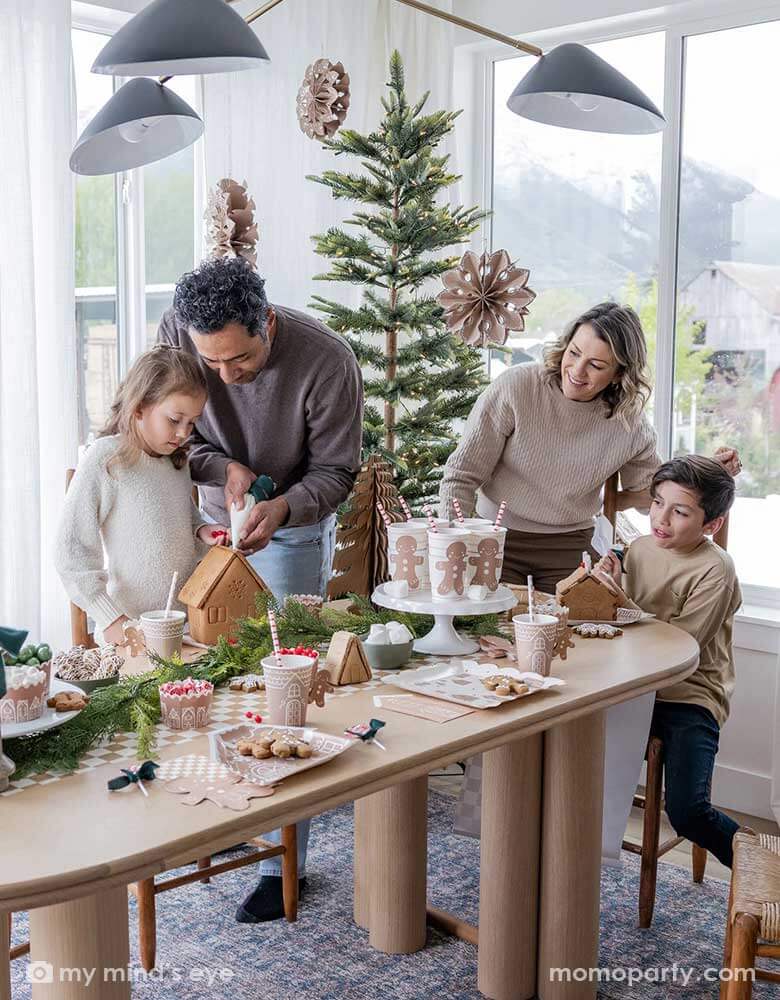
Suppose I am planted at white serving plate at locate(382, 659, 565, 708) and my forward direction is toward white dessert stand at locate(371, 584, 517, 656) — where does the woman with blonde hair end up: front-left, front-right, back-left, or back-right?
front-right

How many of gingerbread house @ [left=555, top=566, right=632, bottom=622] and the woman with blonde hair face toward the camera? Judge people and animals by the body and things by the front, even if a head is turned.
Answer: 2

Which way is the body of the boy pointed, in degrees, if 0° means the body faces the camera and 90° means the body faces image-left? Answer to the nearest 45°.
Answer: approximately 45°

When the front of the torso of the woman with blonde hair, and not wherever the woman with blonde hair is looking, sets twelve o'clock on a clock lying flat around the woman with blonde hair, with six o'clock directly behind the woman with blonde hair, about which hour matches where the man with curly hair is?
The man with curly hair is roughly at 2 o'clock from the woman with blonde hair.

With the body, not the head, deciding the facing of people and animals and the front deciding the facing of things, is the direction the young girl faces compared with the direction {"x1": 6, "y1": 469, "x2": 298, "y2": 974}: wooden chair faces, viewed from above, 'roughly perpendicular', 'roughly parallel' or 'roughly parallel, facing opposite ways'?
roughly parallel

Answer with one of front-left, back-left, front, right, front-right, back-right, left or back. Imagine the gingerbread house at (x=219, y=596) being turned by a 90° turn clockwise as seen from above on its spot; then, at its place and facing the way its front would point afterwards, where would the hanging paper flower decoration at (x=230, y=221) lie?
back-right

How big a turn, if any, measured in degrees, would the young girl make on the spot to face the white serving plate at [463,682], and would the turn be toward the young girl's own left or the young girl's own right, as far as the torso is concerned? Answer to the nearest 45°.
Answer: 0° — they already face it

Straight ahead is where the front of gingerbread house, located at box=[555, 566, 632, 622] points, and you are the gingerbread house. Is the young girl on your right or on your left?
on your right

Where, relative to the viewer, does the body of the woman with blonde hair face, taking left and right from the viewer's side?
facing the viewer

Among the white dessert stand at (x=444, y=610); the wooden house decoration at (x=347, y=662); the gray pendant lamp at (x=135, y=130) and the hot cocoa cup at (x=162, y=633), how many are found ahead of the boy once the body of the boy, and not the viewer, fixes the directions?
4

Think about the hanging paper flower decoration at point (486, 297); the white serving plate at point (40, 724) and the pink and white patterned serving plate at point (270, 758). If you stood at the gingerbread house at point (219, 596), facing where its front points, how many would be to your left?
1
